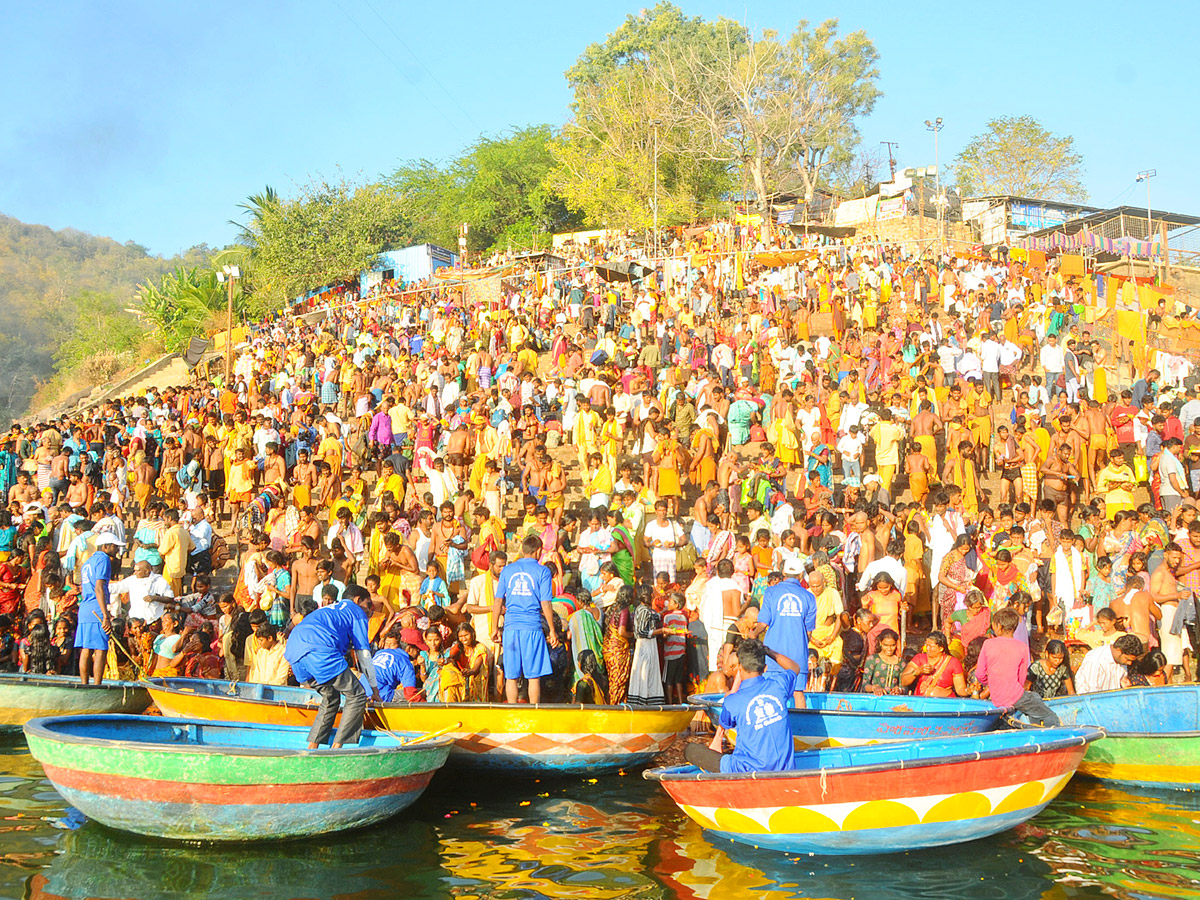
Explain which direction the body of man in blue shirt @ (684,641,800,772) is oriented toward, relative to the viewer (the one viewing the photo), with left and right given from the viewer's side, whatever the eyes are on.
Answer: facing away from the viewer and to the left of the viewer

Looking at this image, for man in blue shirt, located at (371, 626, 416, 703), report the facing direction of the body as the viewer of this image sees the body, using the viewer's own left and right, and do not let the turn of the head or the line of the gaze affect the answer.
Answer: facing away from the viewer

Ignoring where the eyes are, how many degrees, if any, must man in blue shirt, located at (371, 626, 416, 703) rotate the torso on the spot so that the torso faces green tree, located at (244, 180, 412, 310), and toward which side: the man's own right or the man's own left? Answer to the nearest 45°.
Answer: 0° — they already face it

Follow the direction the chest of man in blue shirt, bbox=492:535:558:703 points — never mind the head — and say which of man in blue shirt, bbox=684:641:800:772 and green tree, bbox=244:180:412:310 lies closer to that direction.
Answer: the green tree

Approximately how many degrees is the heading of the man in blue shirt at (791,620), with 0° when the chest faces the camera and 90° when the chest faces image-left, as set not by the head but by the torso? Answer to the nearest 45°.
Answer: approximately 180°

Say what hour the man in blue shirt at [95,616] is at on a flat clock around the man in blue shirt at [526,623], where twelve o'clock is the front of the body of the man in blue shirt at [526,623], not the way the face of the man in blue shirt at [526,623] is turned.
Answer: the man in blue shirt at [95,616] is roughly at 10 o'clock from the man in blue shirt at [526,623].

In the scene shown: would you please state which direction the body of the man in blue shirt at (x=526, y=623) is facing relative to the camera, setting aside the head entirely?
away from the camera

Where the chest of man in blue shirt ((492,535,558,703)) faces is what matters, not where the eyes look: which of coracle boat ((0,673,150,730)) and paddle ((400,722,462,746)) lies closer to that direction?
the coracle boat

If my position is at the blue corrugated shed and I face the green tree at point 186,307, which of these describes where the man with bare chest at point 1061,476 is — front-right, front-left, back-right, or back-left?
back-left
